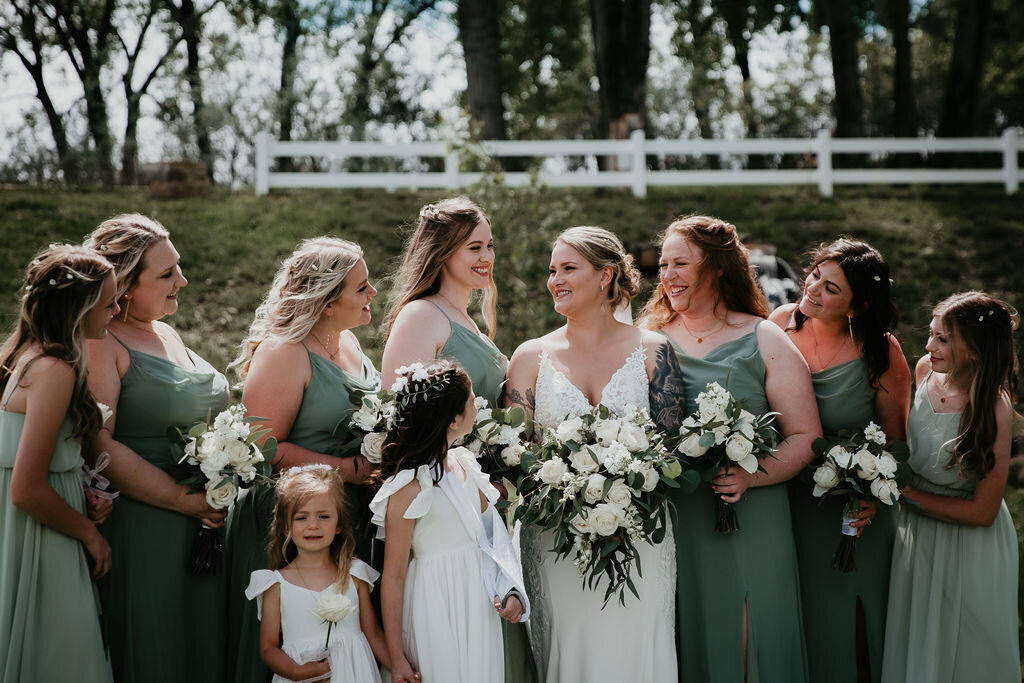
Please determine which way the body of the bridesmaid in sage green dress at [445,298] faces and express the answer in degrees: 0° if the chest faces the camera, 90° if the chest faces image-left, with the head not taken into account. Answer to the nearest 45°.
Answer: approximately 315°

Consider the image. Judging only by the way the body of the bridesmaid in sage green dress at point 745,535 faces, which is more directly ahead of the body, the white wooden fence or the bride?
the bride

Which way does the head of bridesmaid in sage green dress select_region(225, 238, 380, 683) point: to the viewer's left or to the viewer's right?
to the viewer's right

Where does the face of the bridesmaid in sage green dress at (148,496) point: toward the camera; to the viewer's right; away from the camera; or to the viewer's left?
to the viewer's right

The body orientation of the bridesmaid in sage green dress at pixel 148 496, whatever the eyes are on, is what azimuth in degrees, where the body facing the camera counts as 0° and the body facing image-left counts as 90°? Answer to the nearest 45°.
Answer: approximately 315°

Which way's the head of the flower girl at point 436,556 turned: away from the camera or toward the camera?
away from the camera

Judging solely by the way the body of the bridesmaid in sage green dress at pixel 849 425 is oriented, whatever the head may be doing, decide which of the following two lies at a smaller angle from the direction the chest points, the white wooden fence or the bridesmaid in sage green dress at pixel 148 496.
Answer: the bridesmaid in sage green dress

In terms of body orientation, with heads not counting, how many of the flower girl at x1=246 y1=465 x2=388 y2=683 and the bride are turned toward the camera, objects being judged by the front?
2

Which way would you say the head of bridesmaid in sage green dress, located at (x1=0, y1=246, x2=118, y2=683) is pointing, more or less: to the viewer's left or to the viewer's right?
to the viewer's right

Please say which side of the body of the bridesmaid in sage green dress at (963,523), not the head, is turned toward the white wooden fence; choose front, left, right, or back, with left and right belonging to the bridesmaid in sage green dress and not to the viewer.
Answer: right

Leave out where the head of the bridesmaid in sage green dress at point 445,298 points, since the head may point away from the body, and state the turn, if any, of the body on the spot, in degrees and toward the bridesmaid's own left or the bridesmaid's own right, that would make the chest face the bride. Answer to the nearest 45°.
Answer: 0° — they already face them

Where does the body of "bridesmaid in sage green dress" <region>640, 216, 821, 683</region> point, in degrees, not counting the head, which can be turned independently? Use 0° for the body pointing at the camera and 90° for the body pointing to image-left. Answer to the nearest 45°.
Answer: approximately 45°
